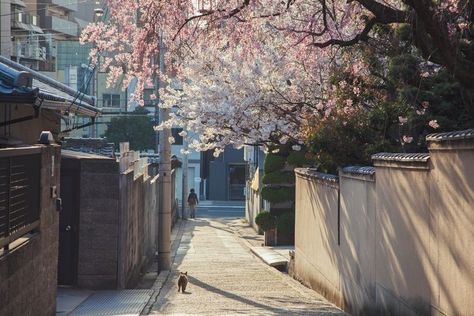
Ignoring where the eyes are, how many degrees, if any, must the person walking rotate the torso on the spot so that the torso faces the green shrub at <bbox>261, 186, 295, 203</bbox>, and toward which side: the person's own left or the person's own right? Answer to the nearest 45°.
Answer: approximately 180°

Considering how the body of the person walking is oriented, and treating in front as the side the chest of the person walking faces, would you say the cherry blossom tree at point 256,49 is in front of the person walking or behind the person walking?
behind

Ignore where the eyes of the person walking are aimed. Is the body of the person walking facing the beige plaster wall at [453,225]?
no

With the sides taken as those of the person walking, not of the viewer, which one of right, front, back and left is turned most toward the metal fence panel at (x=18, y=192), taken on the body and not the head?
back

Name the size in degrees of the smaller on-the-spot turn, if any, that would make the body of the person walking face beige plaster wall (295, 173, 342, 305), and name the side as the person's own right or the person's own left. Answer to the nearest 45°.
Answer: approximately 180°

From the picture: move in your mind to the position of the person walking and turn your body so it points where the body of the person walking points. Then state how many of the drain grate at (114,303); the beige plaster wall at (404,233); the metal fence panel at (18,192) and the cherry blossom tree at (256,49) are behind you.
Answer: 4

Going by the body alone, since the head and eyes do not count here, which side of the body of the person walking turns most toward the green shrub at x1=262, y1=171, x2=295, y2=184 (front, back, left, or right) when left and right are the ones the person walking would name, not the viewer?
back

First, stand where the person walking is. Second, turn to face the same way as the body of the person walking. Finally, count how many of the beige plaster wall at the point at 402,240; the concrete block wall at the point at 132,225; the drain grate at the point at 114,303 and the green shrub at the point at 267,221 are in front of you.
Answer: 0

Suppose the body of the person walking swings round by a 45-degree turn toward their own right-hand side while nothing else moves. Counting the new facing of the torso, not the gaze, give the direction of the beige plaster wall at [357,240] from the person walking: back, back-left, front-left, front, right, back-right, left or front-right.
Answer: back-right

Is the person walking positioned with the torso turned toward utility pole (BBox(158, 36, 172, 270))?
no

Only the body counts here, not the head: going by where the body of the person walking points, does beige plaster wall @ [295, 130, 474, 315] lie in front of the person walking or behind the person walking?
behind

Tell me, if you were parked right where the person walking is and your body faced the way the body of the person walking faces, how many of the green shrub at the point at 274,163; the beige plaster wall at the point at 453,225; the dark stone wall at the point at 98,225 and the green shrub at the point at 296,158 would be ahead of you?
0

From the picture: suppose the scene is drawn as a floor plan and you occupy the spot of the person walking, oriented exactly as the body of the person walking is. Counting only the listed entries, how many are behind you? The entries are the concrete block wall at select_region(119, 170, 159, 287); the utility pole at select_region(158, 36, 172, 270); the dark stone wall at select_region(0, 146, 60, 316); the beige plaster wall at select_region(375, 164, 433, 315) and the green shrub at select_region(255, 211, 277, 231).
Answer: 5

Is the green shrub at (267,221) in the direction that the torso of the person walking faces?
no

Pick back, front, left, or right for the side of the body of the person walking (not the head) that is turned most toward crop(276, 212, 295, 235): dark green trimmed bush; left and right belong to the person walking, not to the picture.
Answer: back

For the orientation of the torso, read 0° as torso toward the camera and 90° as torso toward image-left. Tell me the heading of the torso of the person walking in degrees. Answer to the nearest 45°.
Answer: approximately 180°
